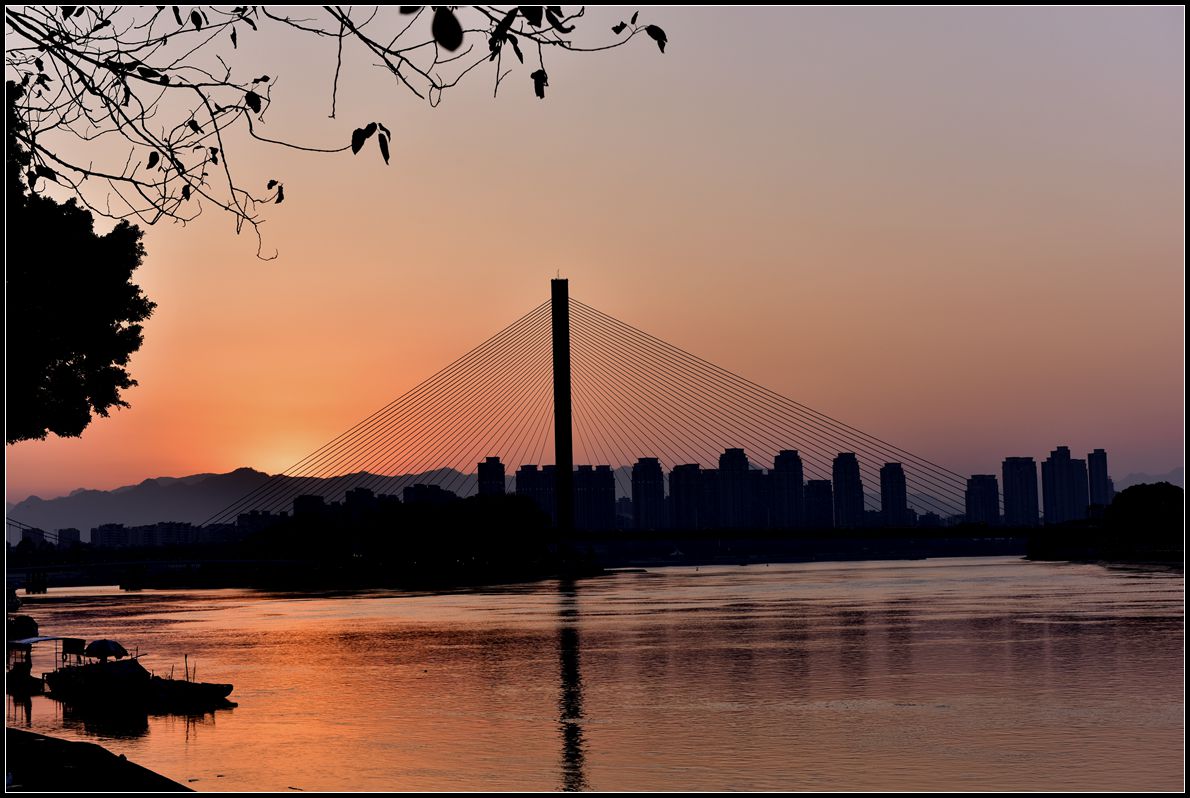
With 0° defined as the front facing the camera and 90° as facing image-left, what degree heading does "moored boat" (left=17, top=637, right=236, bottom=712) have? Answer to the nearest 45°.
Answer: approximately 270°
